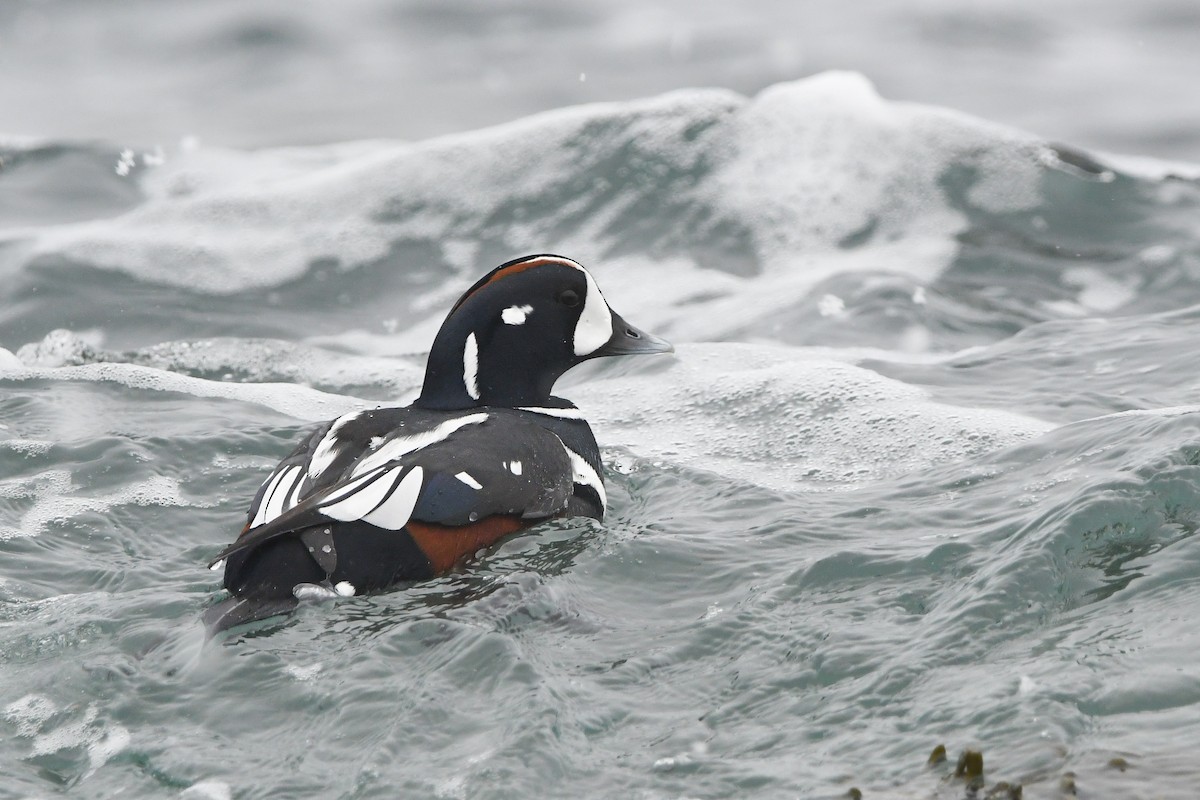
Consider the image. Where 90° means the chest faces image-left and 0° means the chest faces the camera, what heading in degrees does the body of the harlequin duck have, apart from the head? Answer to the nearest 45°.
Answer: approximately 225°
